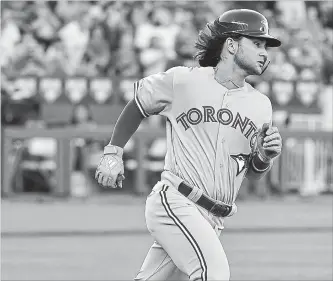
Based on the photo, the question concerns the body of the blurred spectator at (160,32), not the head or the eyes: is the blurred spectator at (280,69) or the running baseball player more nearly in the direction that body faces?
the running baseball player

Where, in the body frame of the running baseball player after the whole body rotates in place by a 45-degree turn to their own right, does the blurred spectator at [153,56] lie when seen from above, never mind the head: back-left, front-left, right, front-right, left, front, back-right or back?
back

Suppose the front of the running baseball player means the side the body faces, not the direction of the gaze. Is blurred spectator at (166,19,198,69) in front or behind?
behind

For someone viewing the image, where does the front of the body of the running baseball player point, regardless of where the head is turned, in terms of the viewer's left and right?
facing the viewer and to the right of the viewer

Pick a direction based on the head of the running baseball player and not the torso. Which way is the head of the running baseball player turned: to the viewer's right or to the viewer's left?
to the viewer's right

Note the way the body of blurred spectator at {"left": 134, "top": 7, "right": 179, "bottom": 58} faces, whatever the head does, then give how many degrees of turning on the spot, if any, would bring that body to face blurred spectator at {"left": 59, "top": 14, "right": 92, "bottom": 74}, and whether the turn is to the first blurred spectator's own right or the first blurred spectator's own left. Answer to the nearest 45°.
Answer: approximately 90° to the first blurred spectator's own right

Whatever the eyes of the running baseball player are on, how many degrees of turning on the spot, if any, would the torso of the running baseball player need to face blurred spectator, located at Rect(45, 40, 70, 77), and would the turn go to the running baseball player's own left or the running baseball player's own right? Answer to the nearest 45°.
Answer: approximately 135° to the running baseball player's own left

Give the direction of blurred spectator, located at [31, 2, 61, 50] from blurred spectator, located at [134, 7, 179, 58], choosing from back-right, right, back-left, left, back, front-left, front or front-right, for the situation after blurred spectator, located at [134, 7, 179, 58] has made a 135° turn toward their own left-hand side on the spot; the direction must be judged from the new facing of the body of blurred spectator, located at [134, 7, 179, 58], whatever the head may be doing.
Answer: back-left

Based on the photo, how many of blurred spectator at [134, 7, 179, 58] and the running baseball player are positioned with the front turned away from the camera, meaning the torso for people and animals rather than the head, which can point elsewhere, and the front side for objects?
0

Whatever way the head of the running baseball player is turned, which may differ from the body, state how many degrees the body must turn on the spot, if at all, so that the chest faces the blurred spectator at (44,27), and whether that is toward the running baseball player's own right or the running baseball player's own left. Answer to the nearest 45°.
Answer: approximately 135° to the running baseball player's own left

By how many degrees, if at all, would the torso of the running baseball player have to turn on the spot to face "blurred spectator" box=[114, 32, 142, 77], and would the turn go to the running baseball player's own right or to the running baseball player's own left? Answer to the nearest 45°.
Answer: approximately 135° to the running baseball player's own left
